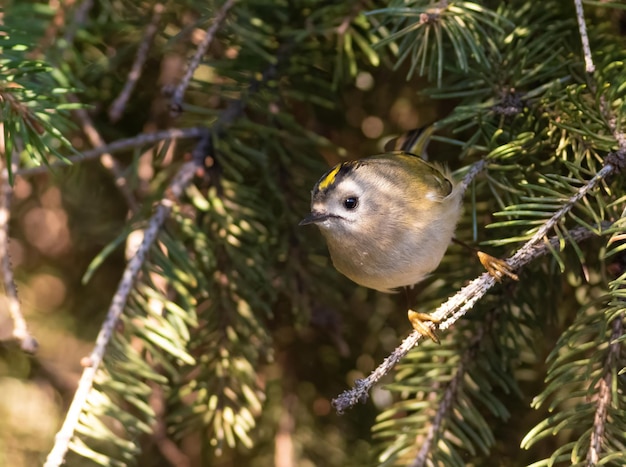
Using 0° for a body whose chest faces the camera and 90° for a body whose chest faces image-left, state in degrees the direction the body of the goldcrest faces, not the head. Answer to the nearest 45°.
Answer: approximately 45°
